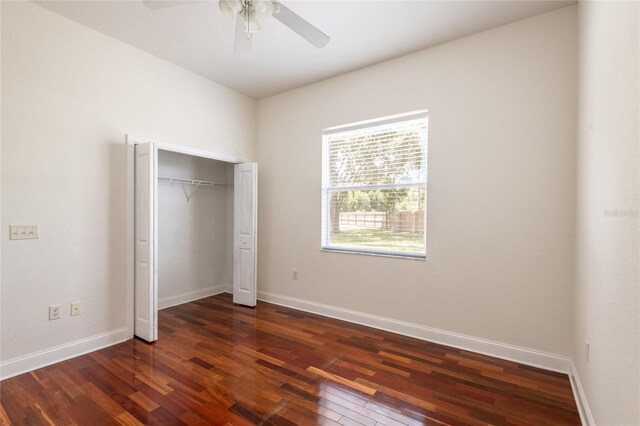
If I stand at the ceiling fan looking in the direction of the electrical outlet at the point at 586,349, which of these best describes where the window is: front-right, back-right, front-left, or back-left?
front-left

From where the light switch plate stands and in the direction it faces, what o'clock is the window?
The window is roughly at 10 o'clock from the light switch plate.

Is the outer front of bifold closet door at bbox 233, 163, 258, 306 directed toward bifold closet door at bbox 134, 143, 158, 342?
yes

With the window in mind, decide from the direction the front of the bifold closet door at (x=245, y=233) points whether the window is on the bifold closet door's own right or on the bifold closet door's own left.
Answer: on the bifold closet door's own left

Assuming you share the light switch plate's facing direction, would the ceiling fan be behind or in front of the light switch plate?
in front

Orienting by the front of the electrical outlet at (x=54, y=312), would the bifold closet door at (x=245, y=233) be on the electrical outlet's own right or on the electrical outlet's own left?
on the electrical outlet's own left

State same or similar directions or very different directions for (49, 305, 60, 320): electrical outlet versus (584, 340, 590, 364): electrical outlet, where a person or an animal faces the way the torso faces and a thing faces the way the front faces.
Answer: very different directions

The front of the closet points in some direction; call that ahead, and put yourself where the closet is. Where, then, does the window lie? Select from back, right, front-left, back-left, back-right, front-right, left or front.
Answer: front
